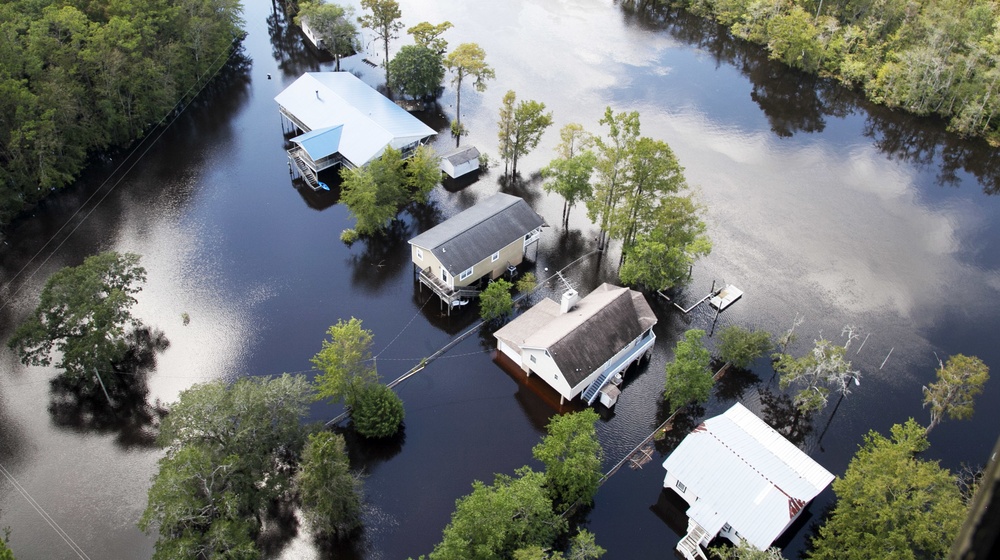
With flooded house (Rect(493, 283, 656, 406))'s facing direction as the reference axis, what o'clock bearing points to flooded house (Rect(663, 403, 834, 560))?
flooded house (Rect(663, 403, 834, 560)) is roughly at 12 o'clock from flooded house (Rect(493, 283, 656, 406)).

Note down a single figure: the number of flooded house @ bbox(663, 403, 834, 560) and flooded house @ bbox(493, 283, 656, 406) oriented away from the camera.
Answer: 0

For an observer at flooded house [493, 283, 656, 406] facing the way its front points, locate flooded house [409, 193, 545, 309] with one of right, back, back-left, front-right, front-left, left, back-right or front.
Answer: back

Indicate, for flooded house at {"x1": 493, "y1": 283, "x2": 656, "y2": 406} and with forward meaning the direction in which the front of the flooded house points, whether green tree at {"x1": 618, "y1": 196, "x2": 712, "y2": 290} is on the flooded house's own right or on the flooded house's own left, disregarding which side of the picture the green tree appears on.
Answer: on the flooded house's own left

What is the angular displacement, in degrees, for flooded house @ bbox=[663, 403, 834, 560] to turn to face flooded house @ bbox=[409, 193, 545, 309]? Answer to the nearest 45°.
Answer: approximately 45° to its right

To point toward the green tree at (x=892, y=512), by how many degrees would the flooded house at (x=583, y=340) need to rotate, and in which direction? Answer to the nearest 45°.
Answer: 0° — it already faces it

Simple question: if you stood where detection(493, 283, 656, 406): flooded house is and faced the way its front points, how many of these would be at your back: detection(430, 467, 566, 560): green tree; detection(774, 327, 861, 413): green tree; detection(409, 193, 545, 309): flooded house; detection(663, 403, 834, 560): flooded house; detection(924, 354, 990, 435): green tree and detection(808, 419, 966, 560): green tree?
1

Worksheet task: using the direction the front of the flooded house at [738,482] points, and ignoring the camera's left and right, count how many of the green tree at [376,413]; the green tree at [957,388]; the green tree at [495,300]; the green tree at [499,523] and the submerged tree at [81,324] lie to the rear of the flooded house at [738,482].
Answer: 1

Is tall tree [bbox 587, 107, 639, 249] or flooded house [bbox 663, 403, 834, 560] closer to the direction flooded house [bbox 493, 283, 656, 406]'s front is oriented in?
the flooded house

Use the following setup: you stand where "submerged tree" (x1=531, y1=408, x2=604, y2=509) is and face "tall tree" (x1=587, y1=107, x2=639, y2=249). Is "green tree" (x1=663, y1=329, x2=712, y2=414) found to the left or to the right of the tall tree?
right

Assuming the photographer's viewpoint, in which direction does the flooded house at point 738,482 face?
facing the viewer and to the left of the viewer

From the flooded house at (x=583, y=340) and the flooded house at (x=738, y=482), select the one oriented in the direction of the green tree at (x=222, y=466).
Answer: the flooded house at (x=738, y=482)

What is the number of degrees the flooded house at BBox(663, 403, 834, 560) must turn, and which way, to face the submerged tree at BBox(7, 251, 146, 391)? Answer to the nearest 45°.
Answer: approximately 45° to its right

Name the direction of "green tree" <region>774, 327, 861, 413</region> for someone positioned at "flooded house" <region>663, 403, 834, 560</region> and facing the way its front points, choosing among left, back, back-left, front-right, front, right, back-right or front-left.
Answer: back-right

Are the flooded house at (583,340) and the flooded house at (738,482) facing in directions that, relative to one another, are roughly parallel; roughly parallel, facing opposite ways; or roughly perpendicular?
roughly perpendicular

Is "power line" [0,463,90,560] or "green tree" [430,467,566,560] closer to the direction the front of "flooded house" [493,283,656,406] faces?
the green tree

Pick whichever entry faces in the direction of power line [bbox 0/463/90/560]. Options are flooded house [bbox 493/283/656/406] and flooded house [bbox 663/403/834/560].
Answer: flooded house [bbox 663/403/834/560]

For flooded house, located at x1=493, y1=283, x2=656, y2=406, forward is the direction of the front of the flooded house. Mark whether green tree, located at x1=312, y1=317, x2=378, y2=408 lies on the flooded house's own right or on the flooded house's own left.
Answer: on the flooded house's own right

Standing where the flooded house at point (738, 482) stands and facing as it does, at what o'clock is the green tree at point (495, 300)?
The green tree is roughly at 2 o'clock from the flooded house.
